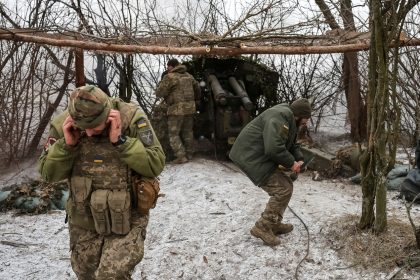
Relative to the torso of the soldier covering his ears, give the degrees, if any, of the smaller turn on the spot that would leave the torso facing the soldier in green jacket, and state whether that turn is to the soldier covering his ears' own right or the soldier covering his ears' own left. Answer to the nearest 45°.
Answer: approximately 135° to the soldier covering his ears' own left

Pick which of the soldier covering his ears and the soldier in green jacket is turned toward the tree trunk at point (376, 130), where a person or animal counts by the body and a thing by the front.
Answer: the soldier in green jacket

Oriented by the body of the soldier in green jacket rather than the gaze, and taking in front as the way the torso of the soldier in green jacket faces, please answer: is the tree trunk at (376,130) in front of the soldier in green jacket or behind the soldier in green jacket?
in front

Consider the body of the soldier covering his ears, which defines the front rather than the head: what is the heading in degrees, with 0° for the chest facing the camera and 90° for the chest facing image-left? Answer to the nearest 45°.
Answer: approximately 0°

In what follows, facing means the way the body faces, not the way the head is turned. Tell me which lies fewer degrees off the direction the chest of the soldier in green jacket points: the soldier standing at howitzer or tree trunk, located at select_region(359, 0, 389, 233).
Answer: the tree trunk

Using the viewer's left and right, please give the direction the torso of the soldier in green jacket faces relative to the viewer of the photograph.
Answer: facing to the right of the viewer

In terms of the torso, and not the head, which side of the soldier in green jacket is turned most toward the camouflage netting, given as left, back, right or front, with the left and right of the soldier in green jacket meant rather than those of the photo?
back

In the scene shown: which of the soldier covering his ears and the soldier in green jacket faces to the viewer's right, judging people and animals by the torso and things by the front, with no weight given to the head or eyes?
the soldier in green jacket

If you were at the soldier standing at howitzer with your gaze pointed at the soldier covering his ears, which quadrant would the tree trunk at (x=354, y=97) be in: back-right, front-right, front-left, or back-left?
back-left

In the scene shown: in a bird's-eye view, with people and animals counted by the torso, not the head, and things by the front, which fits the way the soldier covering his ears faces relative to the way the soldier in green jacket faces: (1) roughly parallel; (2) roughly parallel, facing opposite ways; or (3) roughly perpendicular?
roughly perpendicular

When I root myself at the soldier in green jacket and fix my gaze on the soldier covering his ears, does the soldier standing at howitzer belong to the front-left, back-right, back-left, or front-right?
back-right

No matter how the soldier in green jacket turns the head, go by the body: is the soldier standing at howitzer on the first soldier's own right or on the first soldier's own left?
on the first soldier's own left
